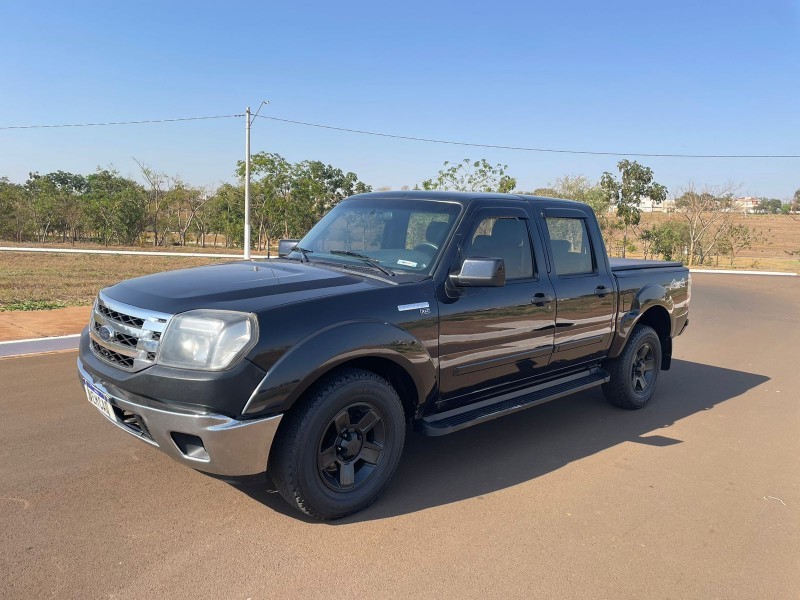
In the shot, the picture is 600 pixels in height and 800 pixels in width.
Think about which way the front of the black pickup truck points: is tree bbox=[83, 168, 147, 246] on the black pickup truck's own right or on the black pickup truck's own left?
on the black pickup truck's own right

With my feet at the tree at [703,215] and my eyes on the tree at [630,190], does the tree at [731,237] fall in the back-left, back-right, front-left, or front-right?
back-right

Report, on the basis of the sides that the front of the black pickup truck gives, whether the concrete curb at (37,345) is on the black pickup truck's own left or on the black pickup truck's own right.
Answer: on the black pickup truck's own right

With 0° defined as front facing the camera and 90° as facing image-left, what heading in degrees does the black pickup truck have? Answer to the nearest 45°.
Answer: approximately 45°

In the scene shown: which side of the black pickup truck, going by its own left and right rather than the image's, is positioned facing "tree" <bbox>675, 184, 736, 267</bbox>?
back

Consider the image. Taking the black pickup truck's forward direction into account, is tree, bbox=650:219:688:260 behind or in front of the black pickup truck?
behind

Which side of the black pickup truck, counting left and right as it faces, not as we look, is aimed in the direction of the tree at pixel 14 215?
right

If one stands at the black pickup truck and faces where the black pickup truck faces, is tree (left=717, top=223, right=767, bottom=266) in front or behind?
behind
